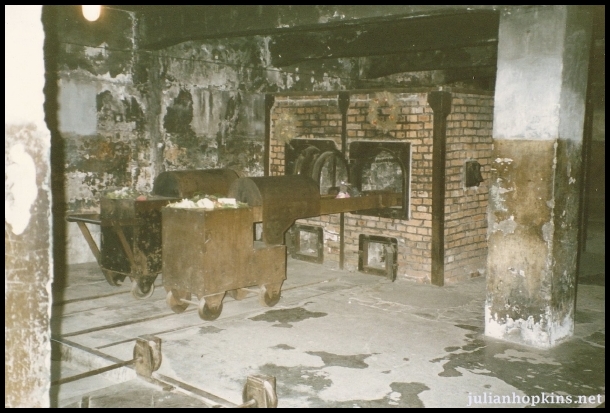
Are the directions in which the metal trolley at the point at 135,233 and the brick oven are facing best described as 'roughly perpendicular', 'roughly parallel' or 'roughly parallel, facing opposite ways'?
roughly parallel, facing opposite ways

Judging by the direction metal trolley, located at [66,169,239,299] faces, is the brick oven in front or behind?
in front

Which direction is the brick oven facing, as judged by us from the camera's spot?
facing the viewer and to the left of the viewer

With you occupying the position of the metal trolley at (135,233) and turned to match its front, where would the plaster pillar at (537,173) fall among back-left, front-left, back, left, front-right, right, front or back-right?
right

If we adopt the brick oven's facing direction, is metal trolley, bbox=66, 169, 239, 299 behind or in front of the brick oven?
in front

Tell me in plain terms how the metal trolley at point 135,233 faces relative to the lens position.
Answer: facing away from the viewer and to the right of the viewer

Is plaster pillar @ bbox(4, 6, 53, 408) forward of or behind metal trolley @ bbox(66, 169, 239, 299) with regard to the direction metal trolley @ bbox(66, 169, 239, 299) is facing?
behind
